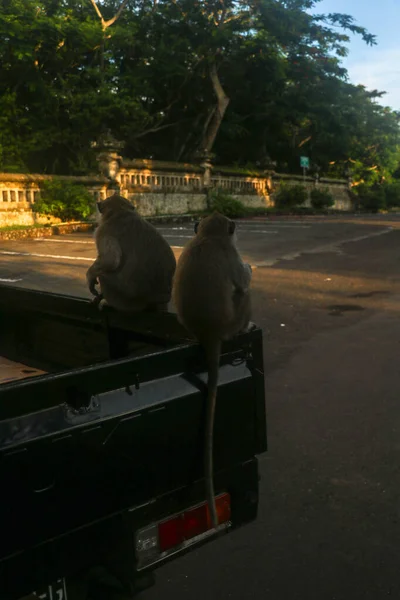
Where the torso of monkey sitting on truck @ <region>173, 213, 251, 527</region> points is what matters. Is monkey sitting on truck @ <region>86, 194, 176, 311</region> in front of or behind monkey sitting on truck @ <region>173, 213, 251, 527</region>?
in front

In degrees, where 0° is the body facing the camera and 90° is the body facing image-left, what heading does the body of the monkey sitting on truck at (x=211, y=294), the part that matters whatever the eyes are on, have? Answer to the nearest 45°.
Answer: approximately 180°
